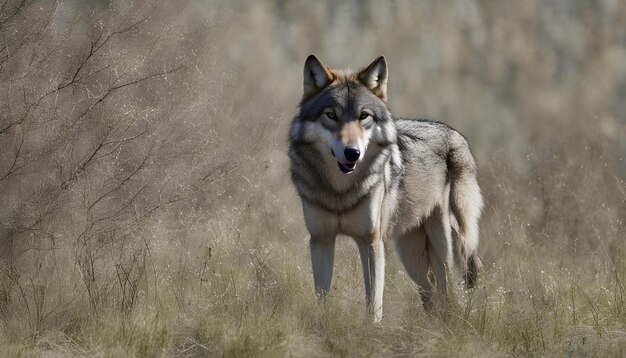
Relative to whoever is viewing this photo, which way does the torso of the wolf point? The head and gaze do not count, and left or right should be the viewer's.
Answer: facing the viewer and to the left of the viewer
